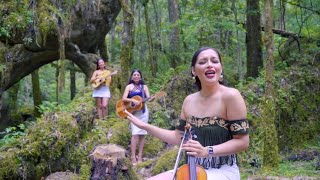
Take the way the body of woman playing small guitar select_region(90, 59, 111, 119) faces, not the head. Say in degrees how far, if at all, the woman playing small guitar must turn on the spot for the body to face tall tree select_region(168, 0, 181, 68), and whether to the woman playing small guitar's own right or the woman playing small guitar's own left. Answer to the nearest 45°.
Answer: approximately 135° to the woman playing small guitar's own left

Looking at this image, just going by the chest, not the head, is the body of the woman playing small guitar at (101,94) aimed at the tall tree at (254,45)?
no

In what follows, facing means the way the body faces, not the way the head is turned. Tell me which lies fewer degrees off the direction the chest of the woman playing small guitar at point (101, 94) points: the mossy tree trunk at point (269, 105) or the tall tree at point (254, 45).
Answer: the mossy tree trunk

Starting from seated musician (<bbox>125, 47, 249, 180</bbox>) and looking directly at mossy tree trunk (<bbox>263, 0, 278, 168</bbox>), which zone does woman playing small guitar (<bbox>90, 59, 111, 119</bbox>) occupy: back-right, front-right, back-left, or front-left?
front-left

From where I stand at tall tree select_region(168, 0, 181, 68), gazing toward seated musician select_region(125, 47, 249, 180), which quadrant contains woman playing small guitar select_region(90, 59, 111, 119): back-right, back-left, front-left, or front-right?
front-right

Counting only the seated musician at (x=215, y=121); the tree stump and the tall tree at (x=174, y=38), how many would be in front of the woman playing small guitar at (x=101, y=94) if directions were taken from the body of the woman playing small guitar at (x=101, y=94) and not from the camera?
2

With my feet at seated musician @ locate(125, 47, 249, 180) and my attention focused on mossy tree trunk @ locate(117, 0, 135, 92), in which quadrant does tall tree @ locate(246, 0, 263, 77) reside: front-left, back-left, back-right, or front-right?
front-right

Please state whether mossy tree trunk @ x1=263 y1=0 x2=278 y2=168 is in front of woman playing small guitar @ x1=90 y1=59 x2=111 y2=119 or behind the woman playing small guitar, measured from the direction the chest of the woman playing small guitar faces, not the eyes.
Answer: in front

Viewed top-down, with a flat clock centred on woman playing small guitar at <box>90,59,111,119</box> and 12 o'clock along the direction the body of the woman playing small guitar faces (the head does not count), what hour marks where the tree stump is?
The tree stump is roughly at 12 o'clock from the woman playing small guitar.

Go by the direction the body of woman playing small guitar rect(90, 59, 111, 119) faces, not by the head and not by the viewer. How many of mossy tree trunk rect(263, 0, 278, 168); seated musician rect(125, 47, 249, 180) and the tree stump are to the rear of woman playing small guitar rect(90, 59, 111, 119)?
0

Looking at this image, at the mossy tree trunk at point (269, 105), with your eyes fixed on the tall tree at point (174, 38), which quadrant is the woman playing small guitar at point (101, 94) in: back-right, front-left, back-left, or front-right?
front-left

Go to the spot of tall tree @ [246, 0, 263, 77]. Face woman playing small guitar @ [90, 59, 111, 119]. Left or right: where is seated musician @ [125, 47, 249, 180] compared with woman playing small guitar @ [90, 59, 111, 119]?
left

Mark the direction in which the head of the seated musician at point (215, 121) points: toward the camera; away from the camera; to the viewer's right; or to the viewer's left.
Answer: toward the camera

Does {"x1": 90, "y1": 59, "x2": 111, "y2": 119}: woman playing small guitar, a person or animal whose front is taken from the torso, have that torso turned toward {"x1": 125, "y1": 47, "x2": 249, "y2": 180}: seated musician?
yes

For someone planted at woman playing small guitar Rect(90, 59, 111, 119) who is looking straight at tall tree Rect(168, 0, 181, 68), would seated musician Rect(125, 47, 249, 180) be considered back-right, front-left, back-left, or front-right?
back-right

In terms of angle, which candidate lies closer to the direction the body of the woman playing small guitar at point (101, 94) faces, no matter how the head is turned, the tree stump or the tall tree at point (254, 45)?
the tree stump

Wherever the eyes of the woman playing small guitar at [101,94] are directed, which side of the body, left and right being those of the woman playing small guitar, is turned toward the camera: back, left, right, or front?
front
